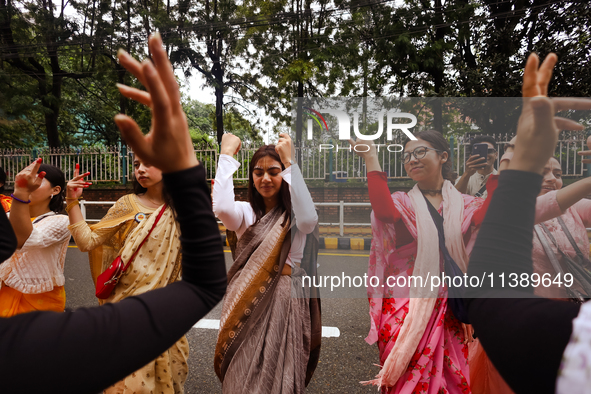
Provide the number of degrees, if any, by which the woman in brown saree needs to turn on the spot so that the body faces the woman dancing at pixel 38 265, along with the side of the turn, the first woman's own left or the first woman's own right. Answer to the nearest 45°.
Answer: approximately 90° to the first woman's own right

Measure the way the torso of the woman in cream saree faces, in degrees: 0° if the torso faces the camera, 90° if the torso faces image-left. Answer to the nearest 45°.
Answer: approximately 45°

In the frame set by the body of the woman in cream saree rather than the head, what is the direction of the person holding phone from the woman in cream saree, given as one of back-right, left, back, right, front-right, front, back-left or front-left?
left

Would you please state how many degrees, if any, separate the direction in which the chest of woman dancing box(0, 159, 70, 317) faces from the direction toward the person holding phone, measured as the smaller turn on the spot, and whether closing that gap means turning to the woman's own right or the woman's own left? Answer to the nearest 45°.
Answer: approximately 90° to the woman's own left

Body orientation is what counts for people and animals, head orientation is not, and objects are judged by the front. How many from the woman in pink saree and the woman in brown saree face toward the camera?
2

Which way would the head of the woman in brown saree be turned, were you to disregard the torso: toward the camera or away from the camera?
toward the camera

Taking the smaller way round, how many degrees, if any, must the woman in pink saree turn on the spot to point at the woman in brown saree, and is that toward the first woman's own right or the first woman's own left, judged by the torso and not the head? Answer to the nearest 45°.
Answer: approximately 90° to the first woman's own right

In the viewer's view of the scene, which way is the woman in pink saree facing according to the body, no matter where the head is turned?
toward the camera
